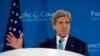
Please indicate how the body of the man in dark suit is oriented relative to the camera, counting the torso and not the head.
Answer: toward the camera
